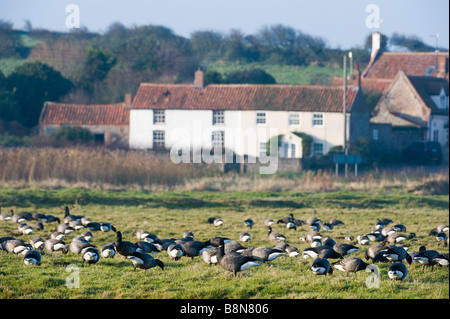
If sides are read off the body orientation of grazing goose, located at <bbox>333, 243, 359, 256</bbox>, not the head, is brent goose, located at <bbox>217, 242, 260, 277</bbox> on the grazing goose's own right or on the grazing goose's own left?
on the grazing goose's own left

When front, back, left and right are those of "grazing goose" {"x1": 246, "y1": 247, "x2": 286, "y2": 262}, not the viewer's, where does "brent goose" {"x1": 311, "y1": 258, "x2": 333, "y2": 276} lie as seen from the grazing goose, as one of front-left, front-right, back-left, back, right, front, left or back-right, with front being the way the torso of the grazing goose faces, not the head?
back-left

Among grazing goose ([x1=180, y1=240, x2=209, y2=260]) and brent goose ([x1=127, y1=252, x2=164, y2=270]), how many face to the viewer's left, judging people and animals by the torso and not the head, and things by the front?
1

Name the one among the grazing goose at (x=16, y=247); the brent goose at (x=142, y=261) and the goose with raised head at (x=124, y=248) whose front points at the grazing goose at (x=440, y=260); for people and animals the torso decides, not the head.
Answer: the brent goose

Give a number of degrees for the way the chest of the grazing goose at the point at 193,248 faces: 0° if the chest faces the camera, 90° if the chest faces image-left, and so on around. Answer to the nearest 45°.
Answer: approximately 90°

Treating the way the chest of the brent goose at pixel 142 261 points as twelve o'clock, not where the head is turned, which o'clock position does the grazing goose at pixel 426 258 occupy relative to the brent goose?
The grazing goose is roughly at 12 o'clock from the brent goose.

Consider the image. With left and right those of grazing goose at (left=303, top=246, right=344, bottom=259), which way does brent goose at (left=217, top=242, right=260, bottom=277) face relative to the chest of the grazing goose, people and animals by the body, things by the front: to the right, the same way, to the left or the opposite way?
the opposite way
